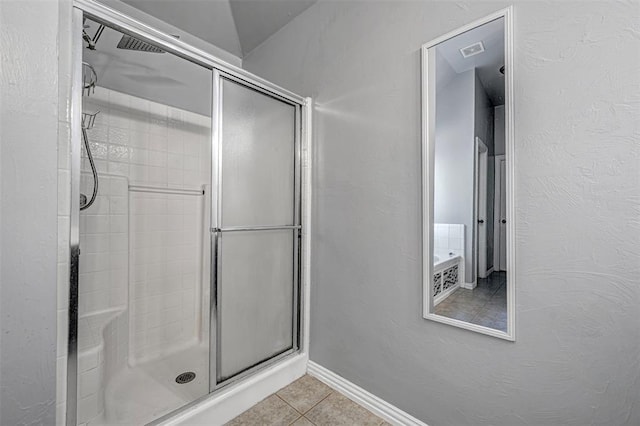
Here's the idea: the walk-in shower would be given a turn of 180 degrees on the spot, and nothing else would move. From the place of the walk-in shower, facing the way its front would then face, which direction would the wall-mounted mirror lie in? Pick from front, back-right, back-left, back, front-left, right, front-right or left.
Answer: back

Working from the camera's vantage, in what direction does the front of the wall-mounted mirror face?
facing the viewer and to the left of the viewer

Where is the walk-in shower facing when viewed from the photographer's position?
facing the viewer and to the right of the viewer
